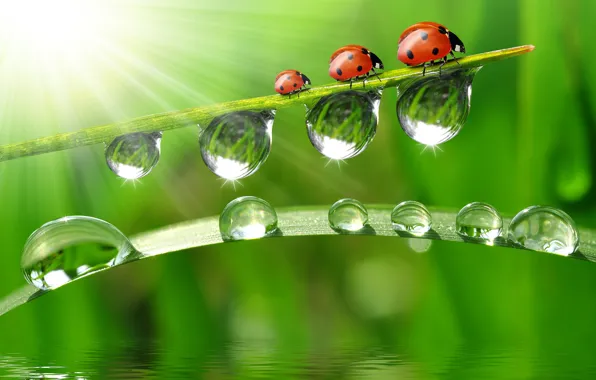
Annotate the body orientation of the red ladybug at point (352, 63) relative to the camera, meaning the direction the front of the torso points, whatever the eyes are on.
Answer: to the viewer's right

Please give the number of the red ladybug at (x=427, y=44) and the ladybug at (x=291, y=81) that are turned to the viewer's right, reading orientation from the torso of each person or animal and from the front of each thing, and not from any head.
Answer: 2

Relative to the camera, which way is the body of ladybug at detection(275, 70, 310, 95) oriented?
to the viewer's right

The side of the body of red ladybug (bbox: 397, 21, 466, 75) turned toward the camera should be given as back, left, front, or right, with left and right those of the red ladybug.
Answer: right
